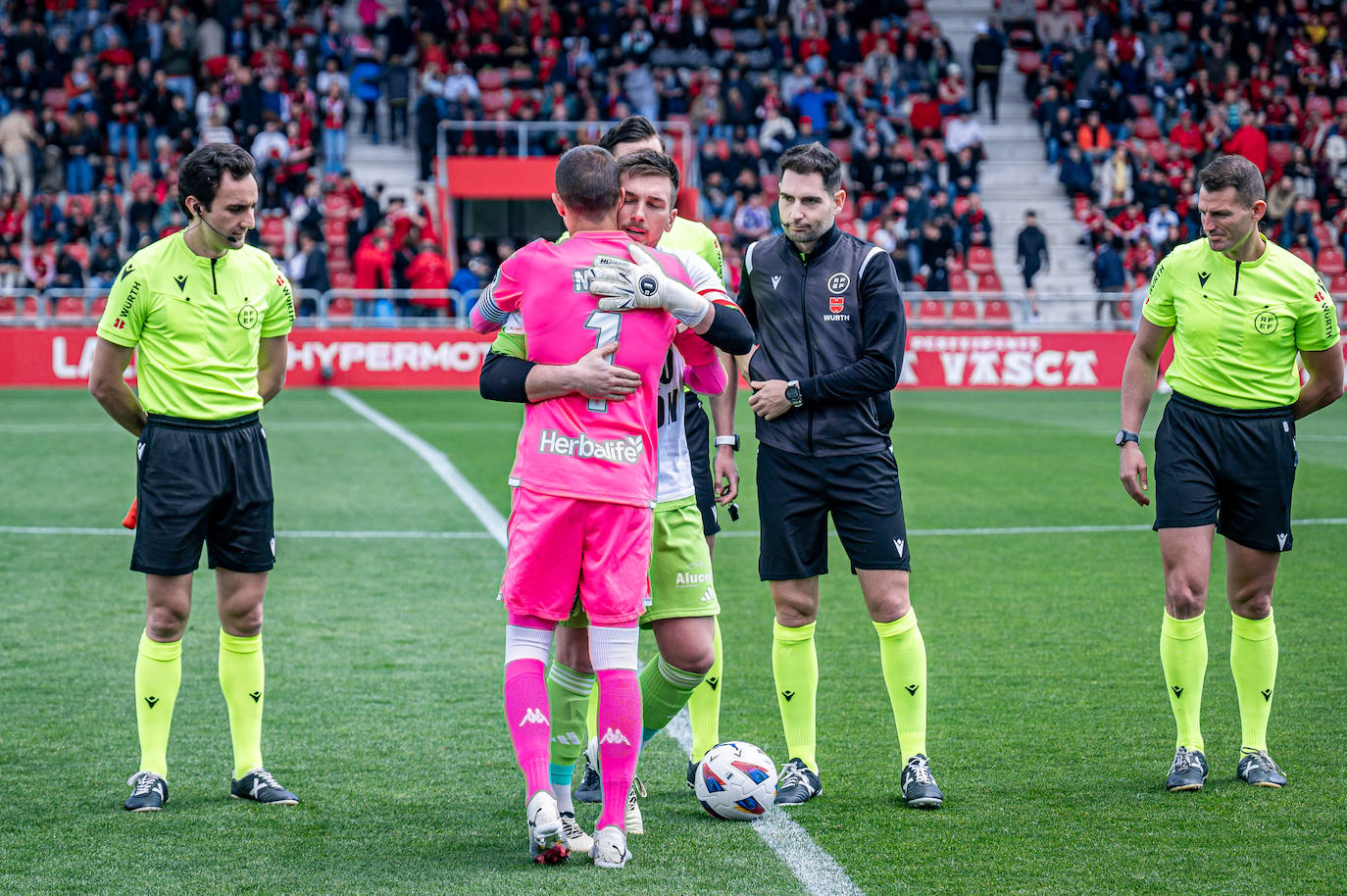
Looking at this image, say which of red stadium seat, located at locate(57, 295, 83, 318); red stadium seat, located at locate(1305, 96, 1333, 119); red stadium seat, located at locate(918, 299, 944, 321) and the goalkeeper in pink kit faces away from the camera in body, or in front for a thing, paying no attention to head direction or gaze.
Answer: the goalkeeper in pink kit

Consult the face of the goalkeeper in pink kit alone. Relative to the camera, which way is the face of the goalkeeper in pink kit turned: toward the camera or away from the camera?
away from the camera

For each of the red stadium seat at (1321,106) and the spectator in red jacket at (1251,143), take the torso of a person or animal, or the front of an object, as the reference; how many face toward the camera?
2

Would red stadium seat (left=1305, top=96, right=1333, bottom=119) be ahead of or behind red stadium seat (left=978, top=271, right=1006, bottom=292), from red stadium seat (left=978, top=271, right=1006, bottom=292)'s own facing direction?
behind

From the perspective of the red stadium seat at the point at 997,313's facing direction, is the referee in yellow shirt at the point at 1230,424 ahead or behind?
ahead

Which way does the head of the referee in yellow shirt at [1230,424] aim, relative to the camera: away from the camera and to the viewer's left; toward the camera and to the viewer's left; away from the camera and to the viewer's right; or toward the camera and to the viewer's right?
toward the camera and to the viewer's left

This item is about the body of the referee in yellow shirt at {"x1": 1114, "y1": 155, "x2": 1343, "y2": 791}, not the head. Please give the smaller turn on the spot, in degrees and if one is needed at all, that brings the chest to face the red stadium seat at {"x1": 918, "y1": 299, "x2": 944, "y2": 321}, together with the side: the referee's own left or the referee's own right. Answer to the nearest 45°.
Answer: approximately 180°

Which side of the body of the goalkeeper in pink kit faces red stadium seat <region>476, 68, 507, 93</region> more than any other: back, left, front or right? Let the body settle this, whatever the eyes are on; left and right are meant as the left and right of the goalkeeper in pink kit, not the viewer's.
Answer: front

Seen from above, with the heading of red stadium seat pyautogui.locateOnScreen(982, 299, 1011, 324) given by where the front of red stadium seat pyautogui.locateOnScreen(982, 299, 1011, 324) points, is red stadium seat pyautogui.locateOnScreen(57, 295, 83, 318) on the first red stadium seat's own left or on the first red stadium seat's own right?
on the first red stadium seat's own right

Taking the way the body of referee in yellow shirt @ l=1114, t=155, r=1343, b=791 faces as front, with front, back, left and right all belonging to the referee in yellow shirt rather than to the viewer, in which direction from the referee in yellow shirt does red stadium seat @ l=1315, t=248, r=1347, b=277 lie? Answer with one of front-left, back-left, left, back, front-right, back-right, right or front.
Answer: back

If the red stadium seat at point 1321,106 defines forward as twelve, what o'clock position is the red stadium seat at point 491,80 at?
the red stadium seat at point 491,80 is roughly at 2 o'clock from the red stadium seat at point 1321,106.
